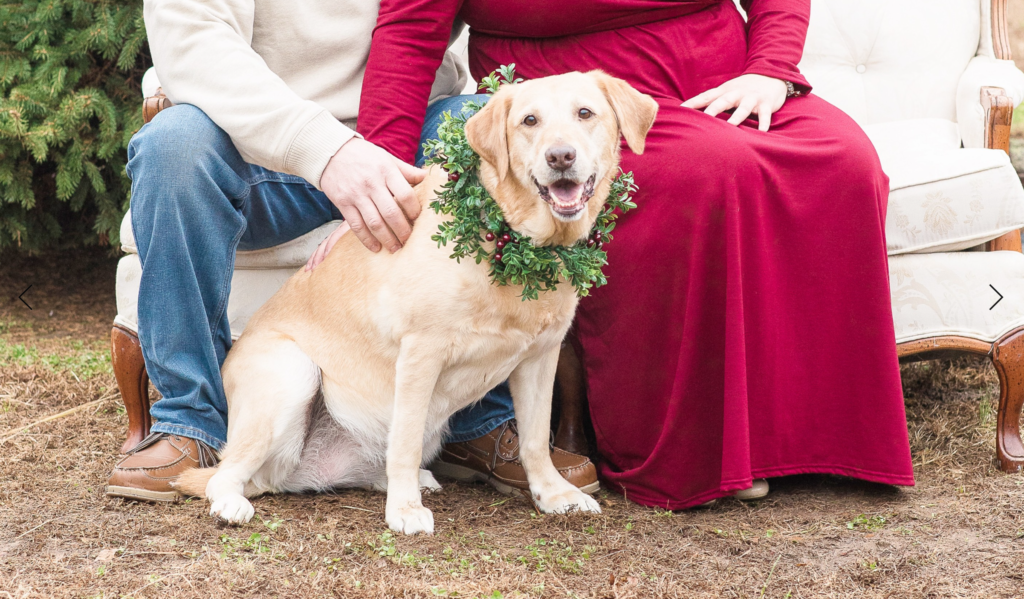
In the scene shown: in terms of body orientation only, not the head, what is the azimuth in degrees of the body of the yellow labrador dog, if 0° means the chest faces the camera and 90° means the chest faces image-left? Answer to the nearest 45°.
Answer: approximately 315°
